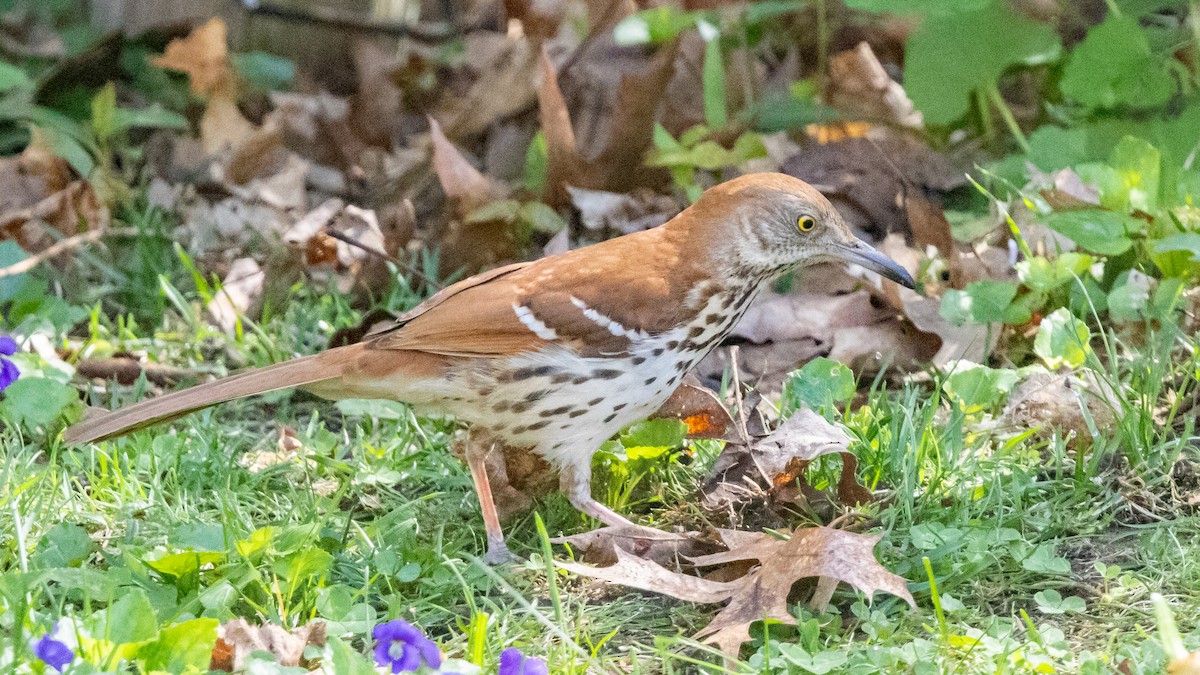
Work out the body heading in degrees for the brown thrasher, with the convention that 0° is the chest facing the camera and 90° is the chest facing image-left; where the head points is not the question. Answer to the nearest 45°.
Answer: approximately 270°

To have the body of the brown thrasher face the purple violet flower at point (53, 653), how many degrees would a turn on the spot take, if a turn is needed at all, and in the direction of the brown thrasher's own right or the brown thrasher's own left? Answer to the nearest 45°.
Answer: approximately 135° to the brown thrasher's own right

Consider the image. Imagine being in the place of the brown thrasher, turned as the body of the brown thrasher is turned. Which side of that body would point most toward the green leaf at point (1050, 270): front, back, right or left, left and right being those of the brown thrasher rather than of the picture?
front

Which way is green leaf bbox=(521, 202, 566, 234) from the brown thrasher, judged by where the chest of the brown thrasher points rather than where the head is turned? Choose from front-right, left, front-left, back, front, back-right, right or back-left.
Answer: left

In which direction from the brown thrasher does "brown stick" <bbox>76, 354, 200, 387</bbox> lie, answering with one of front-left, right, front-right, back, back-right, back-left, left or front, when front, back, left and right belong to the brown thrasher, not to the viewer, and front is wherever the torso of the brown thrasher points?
back-left

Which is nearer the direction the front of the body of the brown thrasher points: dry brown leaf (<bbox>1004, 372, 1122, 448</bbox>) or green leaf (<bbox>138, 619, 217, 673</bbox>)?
the dry brown leaf

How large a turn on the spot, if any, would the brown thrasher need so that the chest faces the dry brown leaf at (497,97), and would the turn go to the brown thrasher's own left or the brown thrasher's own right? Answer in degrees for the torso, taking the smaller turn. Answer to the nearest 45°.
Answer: approximately 90° to the brown thrasher's own left

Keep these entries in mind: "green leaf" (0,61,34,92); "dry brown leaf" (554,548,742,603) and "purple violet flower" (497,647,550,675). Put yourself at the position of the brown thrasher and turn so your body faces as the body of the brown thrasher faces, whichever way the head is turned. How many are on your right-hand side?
2

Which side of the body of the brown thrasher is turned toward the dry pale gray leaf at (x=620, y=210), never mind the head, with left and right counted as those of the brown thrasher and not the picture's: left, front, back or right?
left

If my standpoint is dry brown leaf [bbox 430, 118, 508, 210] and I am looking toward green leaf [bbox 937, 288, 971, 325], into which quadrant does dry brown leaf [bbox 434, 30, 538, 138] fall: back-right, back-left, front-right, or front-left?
back-left

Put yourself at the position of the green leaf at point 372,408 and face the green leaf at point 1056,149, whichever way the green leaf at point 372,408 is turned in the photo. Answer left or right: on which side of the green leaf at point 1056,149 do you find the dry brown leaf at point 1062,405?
right

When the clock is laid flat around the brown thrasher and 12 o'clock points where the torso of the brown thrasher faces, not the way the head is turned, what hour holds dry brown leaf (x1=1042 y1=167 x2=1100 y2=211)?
The dry brown leaf is roughly at 11 o'clock from the brown thrasher.

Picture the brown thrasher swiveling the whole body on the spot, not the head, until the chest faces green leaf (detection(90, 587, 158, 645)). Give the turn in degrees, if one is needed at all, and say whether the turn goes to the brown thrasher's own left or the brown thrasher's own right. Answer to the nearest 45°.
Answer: approximately 135° to the brown thrasher's own right

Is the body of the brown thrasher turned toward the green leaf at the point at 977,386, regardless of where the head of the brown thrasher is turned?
yes
